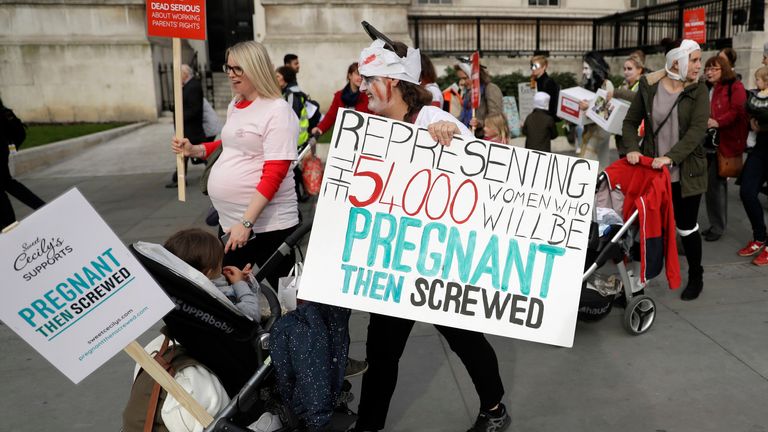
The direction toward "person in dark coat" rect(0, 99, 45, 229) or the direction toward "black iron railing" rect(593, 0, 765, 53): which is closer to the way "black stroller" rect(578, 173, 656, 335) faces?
the person in dark coat

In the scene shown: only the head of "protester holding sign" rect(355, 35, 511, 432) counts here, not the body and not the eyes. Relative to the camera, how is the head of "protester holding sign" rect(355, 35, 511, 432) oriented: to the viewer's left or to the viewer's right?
to the viewer's left

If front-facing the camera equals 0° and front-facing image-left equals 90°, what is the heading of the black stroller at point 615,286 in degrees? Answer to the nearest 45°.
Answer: approximately 45°

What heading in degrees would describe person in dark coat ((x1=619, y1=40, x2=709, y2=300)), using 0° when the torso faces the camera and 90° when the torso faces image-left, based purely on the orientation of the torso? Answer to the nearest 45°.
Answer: approximately 45°

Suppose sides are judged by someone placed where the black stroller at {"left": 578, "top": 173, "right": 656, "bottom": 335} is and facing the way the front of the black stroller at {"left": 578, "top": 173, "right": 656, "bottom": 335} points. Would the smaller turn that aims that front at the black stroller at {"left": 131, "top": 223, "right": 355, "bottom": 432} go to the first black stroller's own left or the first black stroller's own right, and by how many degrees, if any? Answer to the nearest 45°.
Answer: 0° — it already faces it
